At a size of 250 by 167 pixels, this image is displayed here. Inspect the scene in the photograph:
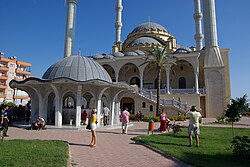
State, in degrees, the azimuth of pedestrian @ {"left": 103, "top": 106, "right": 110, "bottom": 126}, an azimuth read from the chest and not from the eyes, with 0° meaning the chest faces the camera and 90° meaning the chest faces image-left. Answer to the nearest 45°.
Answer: approximately 180°

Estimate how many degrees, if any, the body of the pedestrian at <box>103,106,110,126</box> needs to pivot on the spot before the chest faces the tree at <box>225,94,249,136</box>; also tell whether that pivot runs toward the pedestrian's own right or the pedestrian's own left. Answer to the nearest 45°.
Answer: approximately 135° to the pedestrian's own right

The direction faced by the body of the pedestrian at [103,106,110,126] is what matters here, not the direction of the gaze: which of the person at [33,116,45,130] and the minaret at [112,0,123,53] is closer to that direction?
the minaret

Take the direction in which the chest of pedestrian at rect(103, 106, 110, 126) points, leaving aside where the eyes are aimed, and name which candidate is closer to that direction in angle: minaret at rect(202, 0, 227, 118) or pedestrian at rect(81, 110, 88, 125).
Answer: the minaret
